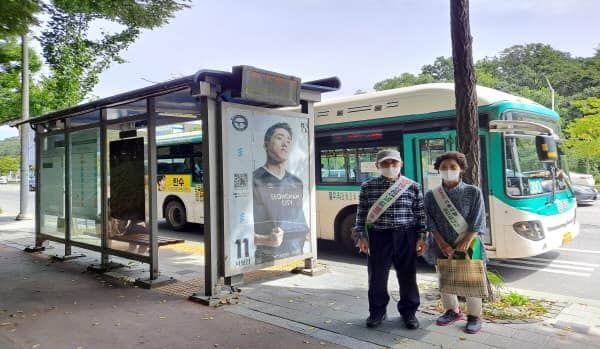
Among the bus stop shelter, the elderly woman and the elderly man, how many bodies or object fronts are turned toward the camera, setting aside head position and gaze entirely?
2

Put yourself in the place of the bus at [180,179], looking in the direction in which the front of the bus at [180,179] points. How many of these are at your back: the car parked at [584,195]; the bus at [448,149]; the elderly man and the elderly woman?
0

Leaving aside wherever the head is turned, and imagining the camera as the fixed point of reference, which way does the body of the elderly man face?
toward the camera

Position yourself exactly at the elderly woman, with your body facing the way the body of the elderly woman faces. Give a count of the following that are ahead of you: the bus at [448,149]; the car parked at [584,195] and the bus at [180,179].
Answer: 0

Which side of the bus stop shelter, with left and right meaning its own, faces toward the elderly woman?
right

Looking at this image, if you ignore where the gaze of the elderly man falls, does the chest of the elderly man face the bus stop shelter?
no

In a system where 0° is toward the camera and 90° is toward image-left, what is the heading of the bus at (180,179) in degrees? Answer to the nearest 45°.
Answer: approximately 315°

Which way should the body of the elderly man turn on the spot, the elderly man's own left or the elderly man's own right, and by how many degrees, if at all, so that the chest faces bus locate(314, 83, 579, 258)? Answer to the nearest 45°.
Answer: approximately 180°

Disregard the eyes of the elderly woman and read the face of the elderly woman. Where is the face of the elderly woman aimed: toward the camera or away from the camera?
toward the camera

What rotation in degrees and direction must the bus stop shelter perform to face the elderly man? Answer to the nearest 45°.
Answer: approximately 90° to its right

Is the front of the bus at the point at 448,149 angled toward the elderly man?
no

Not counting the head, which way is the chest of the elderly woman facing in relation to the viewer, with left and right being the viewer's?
facing the viewer

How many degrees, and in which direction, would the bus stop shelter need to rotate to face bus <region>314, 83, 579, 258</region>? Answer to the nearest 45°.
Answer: approximately 45° to its right

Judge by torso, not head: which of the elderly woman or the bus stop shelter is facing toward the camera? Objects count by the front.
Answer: the elderly woman

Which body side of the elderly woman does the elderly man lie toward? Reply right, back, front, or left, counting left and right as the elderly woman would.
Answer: right

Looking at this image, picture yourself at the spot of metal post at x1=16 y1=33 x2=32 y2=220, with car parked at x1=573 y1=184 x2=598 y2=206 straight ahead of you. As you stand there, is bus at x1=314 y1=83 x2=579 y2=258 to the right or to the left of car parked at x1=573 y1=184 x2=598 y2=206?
right

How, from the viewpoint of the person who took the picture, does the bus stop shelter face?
facing away from the viewer and to the right of the viewer

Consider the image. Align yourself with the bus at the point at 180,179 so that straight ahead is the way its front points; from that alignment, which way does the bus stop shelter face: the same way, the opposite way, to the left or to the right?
to the left

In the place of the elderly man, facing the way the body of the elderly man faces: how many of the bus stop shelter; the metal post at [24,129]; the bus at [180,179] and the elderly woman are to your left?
1

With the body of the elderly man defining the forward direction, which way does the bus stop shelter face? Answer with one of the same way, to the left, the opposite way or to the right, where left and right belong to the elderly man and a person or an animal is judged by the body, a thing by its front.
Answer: the opposite way
